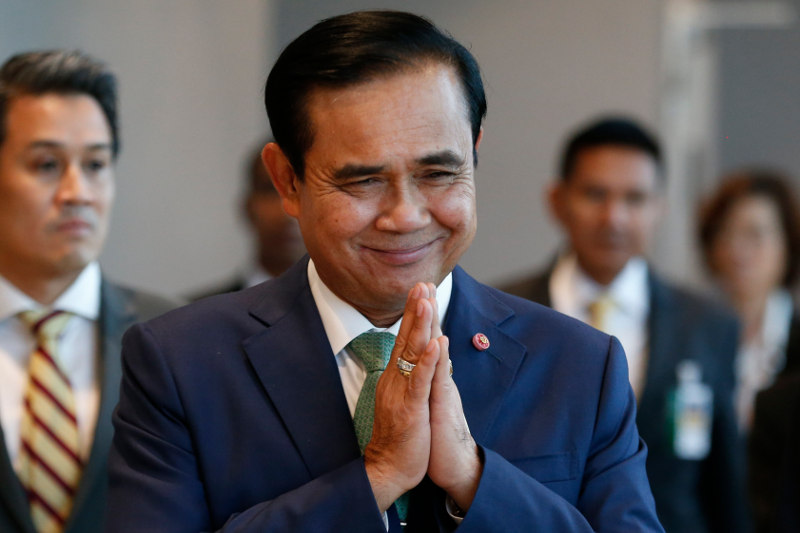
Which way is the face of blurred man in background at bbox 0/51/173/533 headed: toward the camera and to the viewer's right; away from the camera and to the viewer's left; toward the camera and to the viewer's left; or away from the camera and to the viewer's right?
toward the camera and to the viewer's right

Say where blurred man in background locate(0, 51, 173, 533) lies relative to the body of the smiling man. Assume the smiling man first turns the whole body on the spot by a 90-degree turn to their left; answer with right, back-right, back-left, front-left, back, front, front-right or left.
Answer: back-left

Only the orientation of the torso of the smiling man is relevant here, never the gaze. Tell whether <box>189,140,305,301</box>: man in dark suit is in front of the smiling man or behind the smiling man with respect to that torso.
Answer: behind

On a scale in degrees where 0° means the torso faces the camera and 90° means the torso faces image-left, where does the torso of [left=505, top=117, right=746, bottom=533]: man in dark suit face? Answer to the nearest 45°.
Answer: approximately 0°

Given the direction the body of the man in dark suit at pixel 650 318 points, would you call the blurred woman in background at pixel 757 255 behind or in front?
behind

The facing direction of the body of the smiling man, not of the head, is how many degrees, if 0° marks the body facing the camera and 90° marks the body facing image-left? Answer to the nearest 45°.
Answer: approximately 0°

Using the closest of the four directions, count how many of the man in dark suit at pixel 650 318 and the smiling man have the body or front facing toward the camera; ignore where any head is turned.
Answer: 2

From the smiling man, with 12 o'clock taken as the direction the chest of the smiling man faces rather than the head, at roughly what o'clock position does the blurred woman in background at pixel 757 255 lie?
The blurred woman in background is roughly at 7 o'clock from the smiling man.
